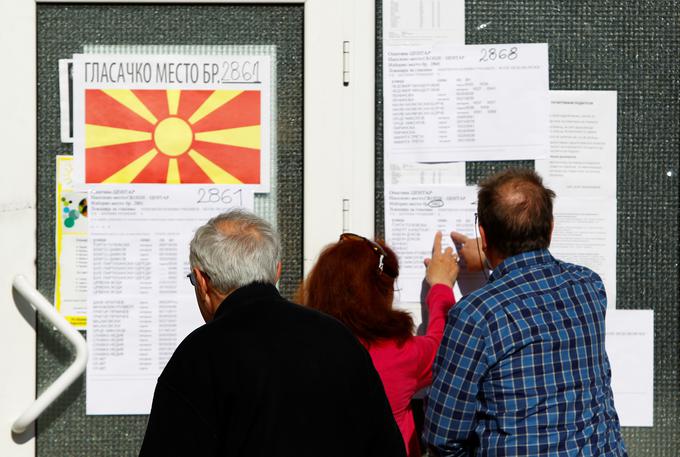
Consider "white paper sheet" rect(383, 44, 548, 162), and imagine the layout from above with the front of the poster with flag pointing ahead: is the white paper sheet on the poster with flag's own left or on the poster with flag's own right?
on the poster with flag's own left

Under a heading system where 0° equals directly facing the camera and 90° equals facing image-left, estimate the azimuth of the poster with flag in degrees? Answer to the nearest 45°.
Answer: approximately 0°

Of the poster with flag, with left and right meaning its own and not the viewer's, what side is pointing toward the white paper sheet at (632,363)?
left

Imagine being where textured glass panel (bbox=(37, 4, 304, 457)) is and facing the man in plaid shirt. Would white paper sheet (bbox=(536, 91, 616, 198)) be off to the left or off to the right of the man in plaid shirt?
left

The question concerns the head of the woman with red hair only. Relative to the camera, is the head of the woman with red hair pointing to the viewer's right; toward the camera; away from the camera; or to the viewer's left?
away from the camera

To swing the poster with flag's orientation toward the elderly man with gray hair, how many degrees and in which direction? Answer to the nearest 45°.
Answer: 0° — it already faces them

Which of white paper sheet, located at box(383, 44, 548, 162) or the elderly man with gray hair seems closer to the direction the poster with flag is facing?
the elderly man with gray hair

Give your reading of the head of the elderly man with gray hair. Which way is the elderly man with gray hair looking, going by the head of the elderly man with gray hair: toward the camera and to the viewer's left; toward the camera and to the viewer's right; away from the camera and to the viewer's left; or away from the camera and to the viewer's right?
away from the camera and to the viewer's left

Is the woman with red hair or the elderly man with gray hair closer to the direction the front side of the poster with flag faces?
the elderly man with gray hair
